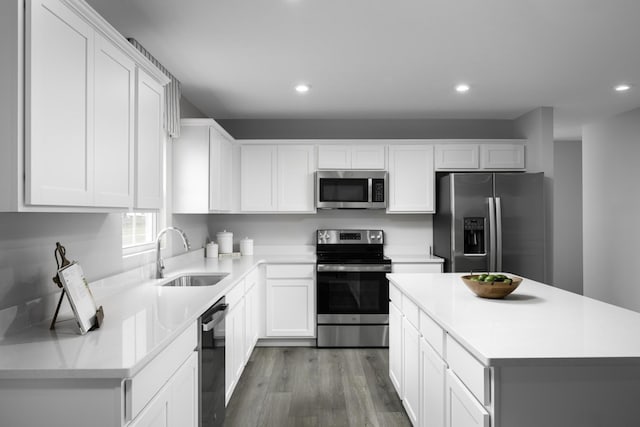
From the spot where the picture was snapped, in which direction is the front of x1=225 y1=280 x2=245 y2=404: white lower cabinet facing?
facing to the right of the viewer

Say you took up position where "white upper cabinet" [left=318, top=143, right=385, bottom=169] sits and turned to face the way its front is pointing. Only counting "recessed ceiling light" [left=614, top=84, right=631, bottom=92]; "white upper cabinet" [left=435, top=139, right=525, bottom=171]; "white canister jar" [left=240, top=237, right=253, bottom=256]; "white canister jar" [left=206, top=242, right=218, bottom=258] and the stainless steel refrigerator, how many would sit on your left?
3

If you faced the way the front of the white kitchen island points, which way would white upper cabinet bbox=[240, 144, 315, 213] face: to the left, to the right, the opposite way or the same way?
to the left

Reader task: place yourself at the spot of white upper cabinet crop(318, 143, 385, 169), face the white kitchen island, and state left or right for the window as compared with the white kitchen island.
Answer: right

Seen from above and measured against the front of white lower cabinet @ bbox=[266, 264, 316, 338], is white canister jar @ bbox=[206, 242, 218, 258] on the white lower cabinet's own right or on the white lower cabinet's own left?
on the white lower cabinet's own right

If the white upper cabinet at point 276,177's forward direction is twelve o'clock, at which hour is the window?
The window is roughly at 1 o'clock from the white upper cabinet.

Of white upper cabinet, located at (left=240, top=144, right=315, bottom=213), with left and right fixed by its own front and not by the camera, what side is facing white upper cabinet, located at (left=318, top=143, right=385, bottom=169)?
left

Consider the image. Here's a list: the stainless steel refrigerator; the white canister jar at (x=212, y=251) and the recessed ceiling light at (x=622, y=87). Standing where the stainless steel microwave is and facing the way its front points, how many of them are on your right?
1

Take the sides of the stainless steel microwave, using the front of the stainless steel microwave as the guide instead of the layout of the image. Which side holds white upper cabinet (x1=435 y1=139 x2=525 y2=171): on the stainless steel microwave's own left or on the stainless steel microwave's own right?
on the stainless steel microwave's own left

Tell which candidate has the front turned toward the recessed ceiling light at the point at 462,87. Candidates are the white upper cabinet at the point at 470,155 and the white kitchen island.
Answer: the white upper cabinet

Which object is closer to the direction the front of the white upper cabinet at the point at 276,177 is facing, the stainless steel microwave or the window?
the window

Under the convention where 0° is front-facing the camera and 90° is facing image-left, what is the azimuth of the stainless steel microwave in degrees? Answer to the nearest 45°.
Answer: approximately 0°

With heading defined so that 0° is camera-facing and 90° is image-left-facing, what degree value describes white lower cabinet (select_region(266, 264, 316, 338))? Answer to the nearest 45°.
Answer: approximately 0°
